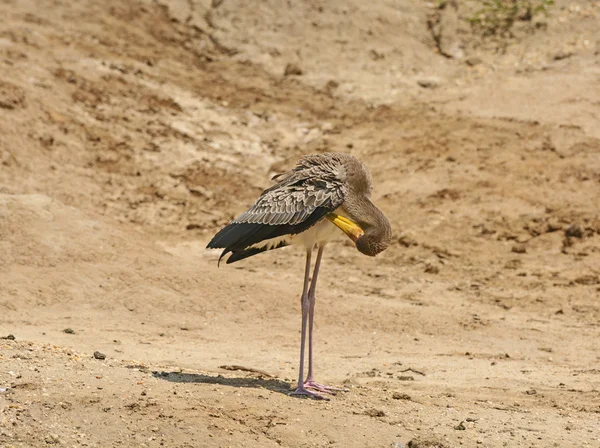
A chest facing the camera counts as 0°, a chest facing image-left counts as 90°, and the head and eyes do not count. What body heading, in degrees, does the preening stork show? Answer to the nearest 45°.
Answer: approximately 270°

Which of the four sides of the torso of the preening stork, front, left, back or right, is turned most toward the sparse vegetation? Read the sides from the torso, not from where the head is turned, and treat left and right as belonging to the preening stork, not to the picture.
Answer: left
